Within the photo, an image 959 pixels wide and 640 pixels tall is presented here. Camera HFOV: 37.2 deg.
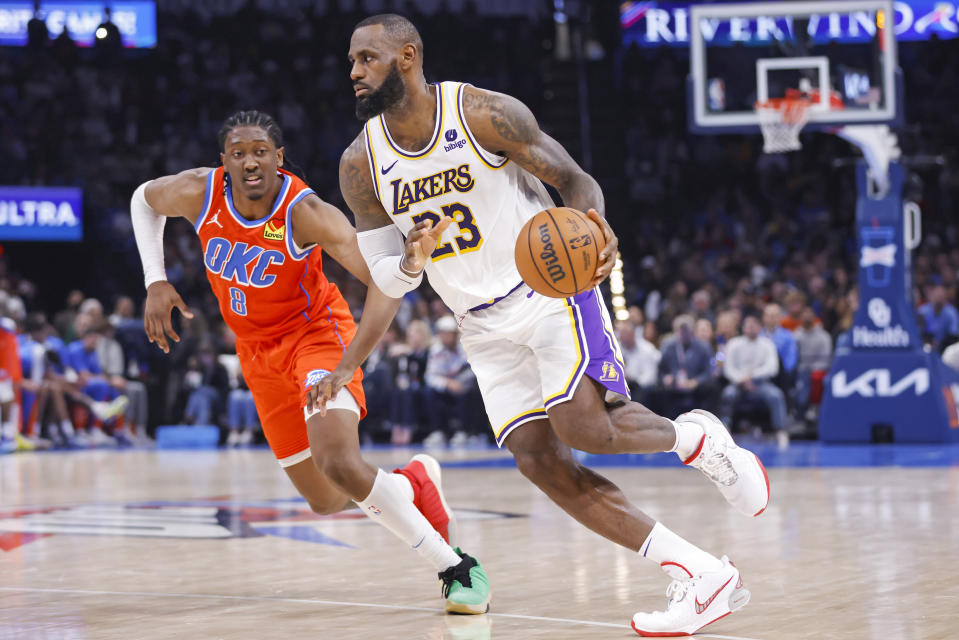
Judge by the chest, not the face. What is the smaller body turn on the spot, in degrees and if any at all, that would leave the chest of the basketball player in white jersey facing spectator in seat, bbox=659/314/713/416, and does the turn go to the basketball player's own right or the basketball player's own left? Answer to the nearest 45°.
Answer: approximately 135° to the basketball player's own right

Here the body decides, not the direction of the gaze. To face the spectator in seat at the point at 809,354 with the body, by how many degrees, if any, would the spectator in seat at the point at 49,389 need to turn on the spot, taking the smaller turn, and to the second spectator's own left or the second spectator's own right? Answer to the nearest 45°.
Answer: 0° — they already face them

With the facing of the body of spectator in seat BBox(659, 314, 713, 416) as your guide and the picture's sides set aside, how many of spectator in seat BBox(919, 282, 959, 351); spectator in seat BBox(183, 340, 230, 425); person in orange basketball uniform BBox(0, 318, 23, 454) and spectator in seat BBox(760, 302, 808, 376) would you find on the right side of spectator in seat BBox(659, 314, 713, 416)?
2

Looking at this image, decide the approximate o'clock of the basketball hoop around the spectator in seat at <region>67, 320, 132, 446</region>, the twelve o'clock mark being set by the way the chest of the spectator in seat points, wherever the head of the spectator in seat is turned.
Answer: The basketball hoop is roughly at 12 o'clock from the spectator in seat.

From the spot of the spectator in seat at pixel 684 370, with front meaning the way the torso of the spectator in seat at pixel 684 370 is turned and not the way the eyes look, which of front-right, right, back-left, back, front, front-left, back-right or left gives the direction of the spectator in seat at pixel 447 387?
right

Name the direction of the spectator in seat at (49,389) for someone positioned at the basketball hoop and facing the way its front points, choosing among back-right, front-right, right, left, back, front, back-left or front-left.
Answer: front-right

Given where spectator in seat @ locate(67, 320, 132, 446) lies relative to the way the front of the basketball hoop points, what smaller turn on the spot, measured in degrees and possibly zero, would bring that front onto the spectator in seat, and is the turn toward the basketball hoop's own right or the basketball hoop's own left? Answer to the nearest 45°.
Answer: approximately 45° to the basketball hoop's own right

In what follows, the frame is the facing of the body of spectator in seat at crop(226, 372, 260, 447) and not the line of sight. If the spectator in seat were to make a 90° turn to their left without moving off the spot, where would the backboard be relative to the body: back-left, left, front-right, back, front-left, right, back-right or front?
front-right

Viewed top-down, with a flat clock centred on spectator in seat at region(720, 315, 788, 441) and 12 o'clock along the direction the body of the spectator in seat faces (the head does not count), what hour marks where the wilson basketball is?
The wilson basketball is roughly at 12 o'clock from the spectator in seat.

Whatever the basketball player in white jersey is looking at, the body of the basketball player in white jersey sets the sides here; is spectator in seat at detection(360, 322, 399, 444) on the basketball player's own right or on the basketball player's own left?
on the basketball player's own right

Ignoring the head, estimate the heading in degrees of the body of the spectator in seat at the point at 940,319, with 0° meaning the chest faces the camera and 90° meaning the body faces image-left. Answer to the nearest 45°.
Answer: approximately 0°
